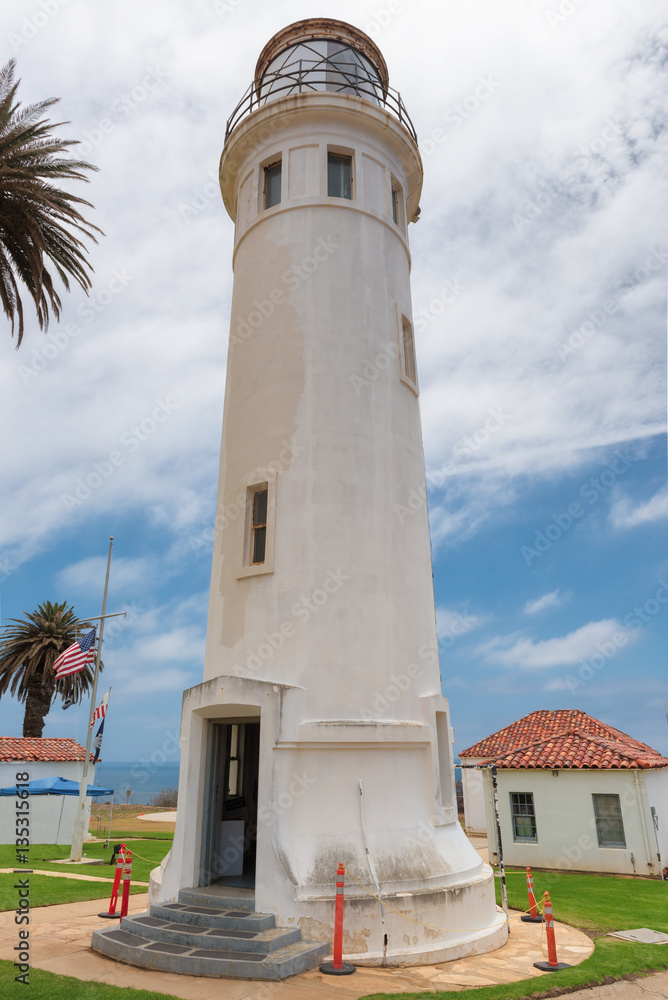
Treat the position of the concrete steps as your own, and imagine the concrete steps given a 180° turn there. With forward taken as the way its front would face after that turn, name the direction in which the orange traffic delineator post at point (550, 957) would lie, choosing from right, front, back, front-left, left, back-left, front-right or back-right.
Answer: front-right

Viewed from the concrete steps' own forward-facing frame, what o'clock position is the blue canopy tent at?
The blue canopy tent is roughly at 4 o'clock from the concrete steps.

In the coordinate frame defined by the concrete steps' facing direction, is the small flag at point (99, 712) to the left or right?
on its right

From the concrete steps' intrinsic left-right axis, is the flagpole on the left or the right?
on its right

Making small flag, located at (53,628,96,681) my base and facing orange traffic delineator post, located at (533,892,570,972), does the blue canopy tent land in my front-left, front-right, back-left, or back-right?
back-left

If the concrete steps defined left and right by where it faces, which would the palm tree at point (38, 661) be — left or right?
on its right

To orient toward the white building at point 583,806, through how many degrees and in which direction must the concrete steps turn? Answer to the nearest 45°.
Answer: approximately 180°

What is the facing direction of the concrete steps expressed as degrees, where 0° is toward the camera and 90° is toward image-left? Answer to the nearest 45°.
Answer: approximately 45°

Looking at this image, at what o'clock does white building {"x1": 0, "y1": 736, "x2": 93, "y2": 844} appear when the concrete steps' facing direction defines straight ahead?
The white building is roughly at 4 o'clock from the concrete steps.
